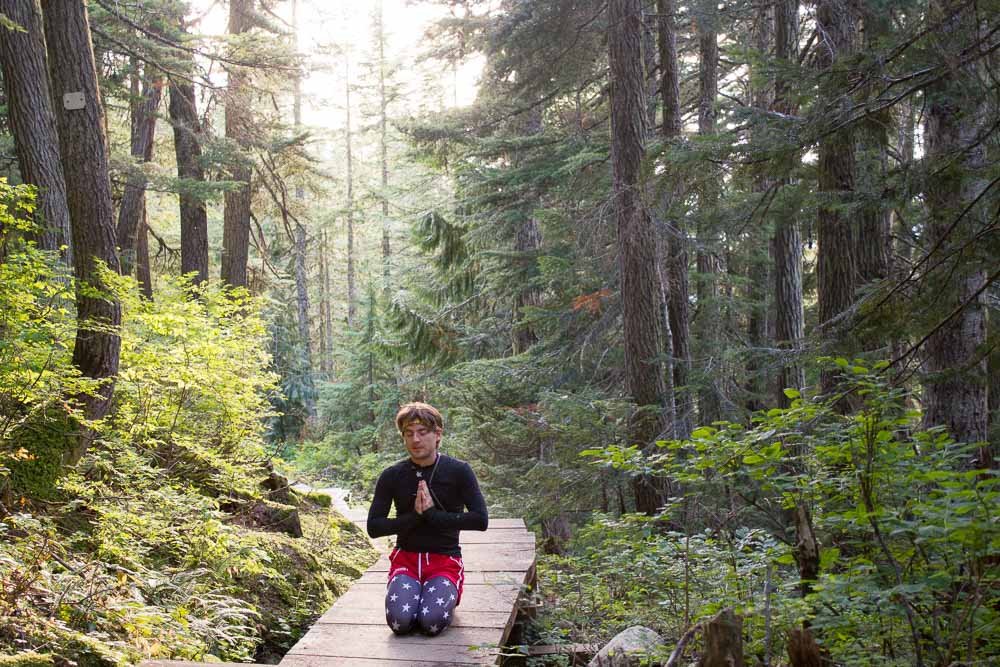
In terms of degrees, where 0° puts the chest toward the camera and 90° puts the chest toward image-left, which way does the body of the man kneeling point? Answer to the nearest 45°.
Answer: approximately 0°

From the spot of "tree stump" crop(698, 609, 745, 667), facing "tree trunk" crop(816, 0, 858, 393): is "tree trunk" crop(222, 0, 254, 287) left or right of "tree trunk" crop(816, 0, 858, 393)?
left

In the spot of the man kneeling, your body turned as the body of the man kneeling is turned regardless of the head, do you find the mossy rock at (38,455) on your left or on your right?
on your right

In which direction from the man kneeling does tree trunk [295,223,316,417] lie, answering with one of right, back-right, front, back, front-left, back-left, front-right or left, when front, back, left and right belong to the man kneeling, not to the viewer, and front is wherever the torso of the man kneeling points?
back

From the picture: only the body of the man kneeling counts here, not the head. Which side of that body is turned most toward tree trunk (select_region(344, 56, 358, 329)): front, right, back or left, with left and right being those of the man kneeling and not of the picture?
back

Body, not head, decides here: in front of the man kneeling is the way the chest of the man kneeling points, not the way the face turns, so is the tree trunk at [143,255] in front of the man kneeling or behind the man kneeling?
behind

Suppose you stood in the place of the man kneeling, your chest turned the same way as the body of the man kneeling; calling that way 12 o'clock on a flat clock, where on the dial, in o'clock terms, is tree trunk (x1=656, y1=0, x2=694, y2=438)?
The tree trunk is roughly at 7 o'clock from the man kneeling.

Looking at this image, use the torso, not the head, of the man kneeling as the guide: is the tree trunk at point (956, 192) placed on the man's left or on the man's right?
on the man's left
